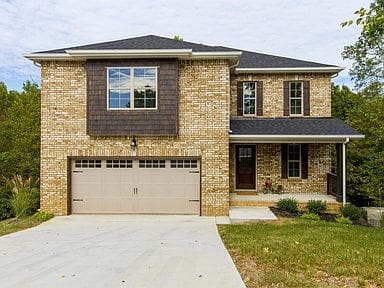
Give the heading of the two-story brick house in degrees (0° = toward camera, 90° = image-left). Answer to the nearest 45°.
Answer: approximately 0°

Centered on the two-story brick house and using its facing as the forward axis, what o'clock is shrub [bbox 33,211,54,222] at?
The shrub is roughly at 3 o'clock from the two-story brick house.

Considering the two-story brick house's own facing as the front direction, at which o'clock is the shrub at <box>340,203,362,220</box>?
The shrub is roughly at 9 o'clock from the two-story brick house.

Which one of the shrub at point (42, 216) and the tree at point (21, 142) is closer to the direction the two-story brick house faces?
the shrub

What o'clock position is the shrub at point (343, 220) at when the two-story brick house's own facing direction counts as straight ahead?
The shrub is roughly at 9 o'clock from the two-story brick house.

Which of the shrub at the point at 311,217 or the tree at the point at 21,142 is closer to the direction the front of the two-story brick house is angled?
the shrub

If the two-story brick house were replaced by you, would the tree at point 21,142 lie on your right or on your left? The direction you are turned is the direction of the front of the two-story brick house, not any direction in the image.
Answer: on your right

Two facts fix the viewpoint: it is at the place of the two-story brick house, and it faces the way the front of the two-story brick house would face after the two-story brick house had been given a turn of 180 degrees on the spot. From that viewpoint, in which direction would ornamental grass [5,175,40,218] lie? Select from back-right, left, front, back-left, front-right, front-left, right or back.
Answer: left

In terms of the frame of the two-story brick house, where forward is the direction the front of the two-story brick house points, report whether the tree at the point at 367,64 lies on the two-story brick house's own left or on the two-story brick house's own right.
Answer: on the two-story brick house's own left

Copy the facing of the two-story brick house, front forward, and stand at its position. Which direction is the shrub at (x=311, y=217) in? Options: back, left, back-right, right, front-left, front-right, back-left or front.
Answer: left

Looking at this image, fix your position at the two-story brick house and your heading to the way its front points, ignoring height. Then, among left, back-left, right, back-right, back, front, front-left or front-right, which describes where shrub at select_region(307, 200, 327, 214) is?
left
